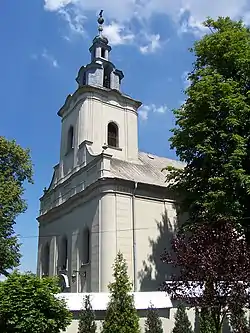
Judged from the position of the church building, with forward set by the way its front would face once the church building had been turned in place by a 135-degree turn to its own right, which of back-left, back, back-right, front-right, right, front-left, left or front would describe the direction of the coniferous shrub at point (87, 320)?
back

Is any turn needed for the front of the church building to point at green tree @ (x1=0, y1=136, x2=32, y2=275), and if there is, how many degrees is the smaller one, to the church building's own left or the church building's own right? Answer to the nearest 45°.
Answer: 0° — it already faces it

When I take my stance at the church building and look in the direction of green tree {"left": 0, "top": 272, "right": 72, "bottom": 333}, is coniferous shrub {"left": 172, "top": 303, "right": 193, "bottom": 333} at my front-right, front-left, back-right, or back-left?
front-left

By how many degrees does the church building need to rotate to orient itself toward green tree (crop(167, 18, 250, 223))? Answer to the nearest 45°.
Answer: approximately 90° to its left

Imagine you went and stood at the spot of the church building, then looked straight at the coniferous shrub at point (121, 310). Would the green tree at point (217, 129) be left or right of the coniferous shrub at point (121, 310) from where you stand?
left

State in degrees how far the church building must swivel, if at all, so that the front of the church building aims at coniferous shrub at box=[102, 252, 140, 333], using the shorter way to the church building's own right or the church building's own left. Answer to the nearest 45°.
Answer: approximately 45° to the church building's own left

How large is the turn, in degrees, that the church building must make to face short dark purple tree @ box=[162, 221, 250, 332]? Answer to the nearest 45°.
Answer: approximately 45° to its left

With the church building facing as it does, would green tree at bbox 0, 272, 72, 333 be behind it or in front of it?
in front

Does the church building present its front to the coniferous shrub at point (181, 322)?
no
